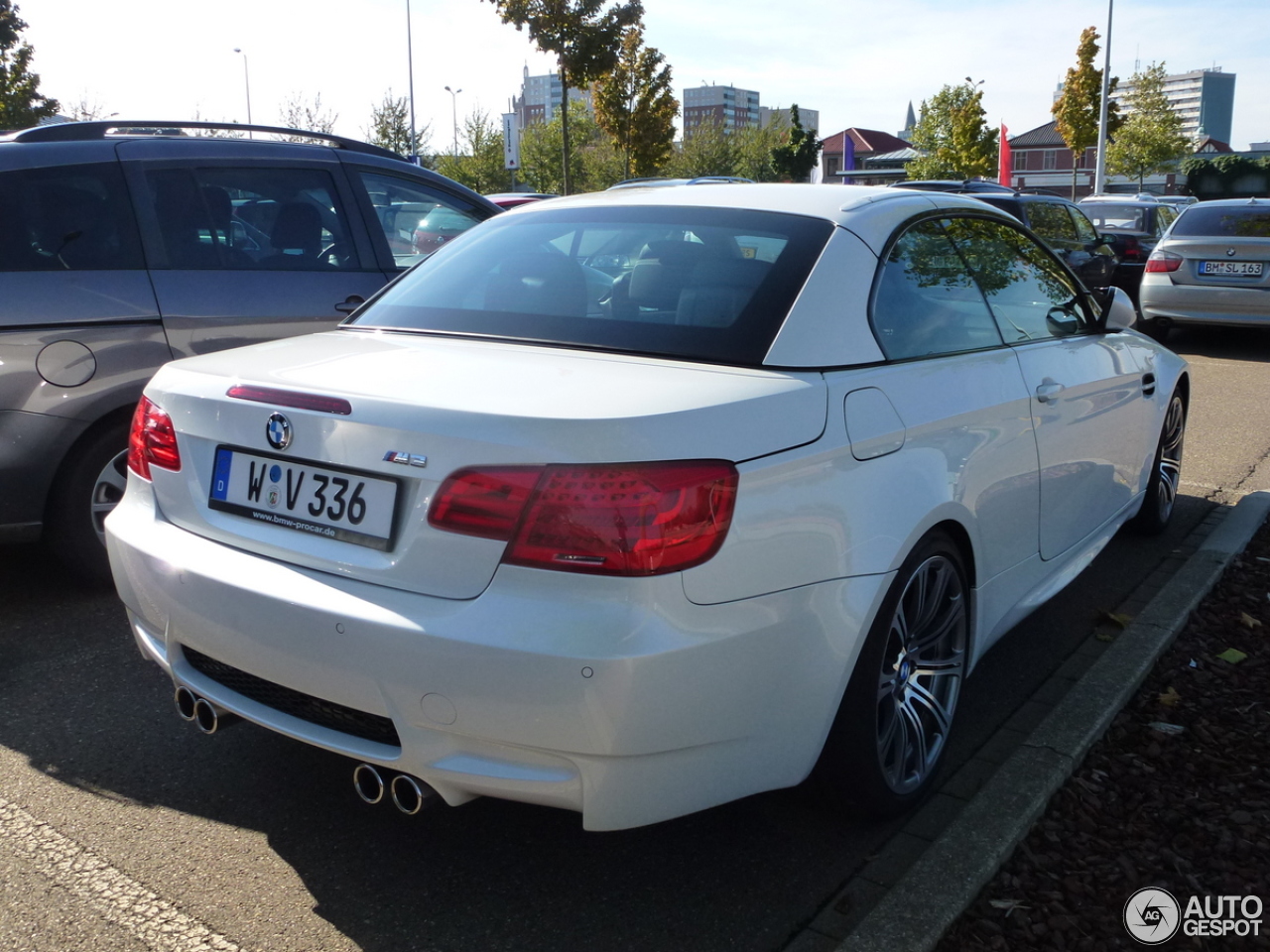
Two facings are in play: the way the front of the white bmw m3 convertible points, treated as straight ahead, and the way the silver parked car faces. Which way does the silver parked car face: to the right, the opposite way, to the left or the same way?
the same way

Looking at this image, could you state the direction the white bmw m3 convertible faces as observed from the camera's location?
facing away from the viewer and to the right of the viewer

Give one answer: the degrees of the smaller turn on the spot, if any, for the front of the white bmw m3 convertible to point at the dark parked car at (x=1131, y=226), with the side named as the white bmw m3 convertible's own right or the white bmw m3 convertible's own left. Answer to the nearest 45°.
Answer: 0° — it already faces it

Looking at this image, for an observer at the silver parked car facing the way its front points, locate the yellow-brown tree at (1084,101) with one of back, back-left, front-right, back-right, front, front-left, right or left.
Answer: front

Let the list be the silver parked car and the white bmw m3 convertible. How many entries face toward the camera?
0

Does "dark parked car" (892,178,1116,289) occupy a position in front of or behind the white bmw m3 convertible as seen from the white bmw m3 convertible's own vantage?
in front

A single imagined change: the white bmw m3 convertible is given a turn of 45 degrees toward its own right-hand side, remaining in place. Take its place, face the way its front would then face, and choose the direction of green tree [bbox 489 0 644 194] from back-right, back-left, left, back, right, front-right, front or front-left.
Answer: left

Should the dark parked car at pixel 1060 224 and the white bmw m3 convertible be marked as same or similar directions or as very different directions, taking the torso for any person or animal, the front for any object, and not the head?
same or similar directions

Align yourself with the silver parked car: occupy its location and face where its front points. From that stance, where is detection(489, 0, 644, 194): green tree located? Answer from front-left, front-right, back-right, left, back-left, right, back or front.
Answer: front-left

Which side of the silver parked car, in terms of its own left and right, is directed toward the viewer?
back

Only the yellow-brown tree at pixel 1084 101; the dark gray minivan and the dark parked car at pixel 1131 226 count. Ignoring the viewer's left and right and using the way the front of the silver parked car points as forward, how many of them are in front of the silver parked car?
2

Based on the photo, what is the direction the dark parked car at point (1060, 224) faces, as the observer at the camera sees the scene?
facing away from the viewer and to the right of the viewer

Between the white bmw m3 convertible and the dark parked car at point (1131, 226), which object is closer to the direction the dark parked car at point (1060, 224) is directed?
the dark parked car

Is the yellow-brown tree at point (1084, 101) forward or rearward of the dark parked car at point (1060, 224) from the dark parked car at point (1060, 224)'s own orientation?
forward

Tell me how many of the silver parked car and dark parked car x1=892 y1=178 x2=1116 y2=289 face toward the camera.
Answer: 0

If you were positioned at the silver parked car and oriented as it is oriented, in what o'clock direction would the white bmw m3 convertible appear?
The white bmw m3 convertible is roughly at 6 o'clock from the silver parked car.

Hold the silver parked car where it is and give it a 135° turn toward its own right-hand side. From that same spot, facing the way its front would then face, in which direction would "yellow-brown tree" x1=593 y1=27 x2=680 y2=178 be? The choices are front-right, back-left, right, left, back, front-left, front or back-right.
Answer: back
